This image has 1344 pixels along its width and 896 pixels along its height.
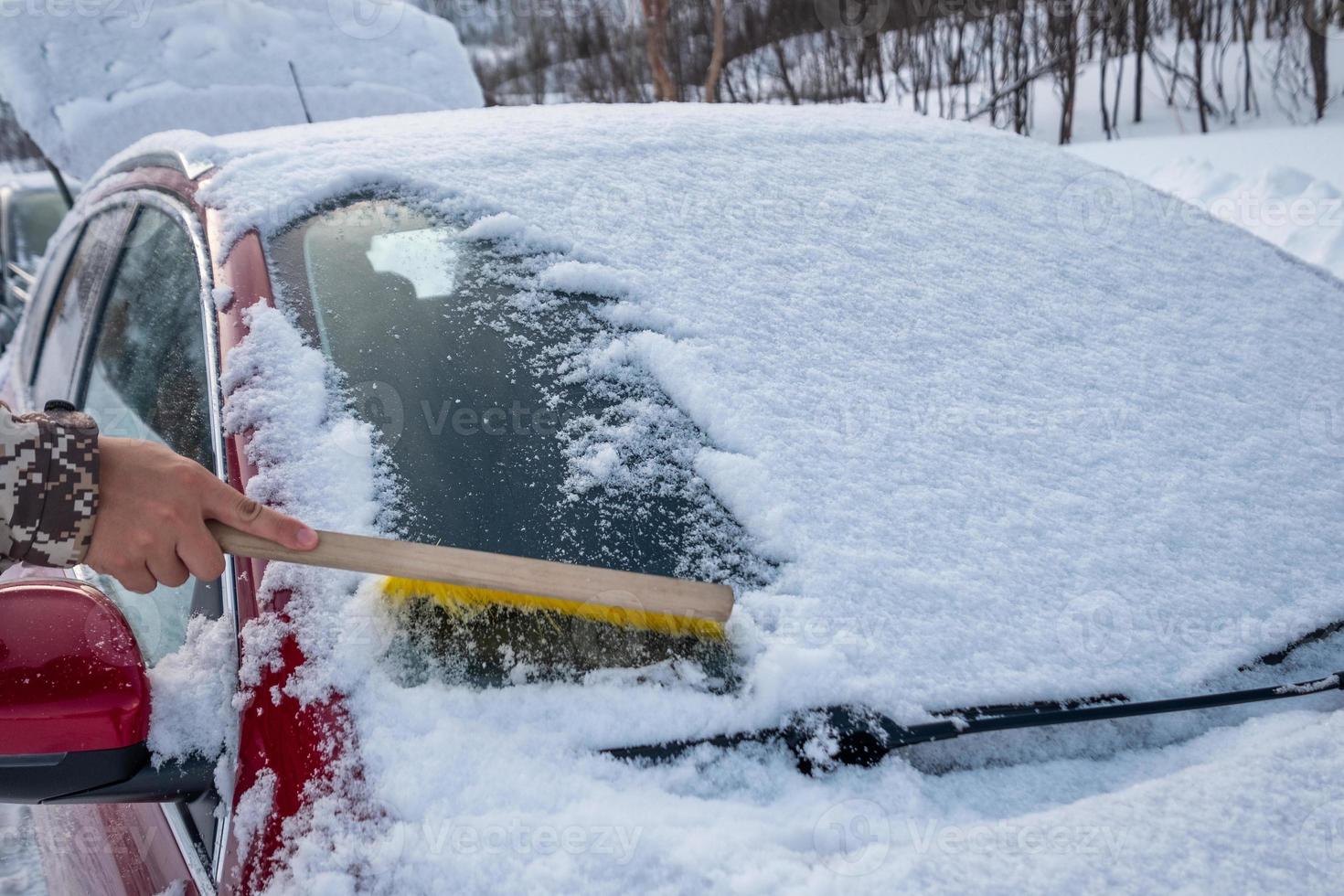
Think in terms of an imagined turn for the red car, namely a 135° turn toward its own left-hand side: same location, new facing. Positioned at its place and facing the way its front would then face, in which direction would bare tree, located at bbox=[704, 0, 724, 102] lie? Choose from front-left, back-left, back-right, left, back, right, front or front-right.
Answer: front

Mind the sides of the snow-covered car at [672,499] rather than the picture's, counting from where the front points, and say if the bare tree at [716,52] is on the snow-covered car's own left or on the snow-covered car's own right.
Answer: on the snow-covered car's own left

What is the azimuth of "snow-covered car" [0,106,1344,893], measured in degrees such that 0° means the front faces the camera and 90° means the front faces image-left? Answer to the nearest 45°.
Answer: approximately 315°

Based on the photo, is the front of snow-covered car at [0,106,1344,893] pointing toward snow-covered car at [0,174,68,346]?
no

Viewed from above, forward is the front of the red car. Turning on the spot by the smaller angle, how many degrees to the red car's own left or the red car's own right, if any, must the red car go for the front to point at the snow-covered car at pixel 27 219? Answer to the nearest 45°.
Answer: approximately 180°

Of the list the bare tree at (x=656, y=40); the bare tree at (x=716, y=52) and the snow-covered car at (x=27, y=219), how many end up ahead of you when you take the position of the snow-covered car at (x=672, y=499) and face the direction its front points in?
0

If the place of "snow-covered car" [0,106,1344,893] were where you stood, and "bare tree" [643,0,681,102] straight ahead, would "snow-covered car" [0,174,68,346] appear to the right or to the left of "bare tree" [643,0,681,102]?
left

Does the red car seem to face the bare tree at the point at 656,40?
no

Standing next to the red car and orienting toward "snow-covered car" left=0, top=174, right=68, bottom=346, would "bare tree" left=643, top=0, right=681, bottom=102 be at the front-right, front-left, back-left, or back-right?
front-right

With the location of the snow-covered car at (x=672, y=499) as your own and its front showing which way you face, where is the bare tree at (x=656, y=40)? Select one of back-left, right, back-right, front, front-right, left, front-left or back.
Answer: back-left
